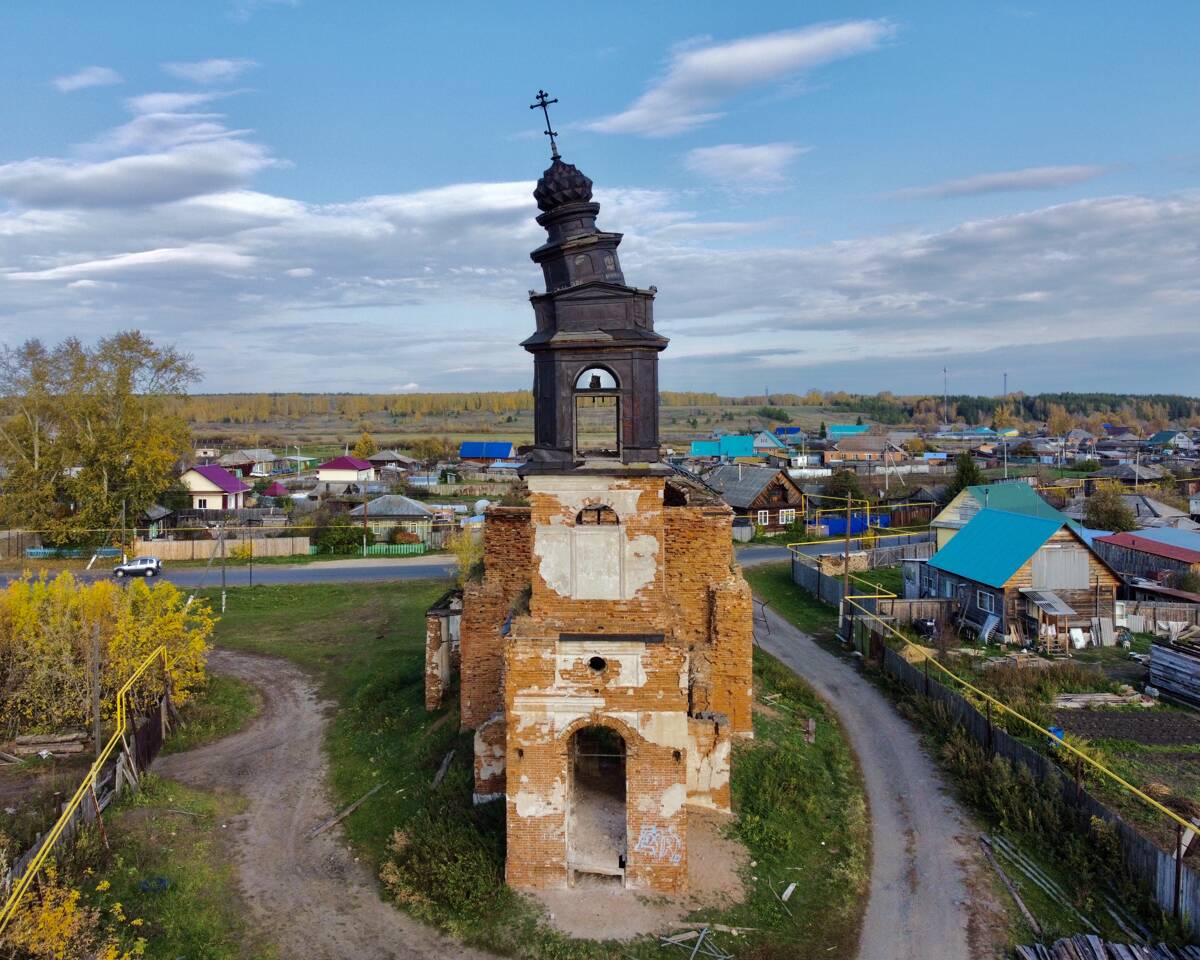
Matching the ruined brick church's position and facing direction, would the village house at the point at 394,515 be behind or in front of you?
behind

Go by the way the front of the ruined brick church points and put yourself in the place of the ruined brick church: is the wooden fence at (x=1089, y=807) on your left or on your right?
on your left

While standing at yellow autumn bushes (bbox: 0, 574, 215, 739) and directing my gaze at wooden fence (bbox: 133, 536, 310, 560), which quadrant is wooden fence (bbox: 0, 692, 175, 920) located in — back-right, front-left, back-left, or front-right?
back-right

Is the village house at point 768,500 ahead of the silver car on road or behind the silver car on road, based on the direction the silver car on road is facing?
behind

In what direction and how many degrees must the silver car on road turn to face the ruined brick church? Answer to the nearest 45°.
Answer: approximately 90° to its left

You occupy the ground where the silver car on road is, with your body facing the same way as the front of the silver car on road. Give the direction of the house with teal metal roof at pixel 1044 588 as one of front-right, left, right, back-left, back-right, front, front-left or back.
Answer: back-left

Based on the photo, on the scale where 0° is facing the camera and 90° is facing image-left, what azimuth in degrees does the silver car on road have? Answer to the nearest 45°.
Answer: approximately 90°

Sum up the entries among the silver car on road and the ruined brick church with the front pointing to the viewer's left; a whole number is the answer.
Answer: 1
